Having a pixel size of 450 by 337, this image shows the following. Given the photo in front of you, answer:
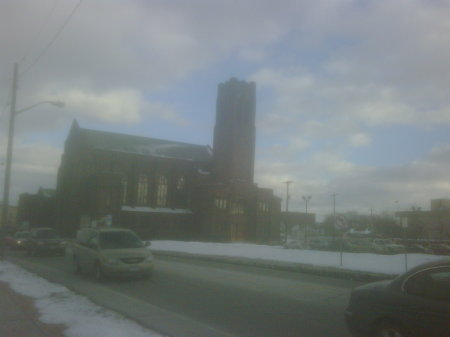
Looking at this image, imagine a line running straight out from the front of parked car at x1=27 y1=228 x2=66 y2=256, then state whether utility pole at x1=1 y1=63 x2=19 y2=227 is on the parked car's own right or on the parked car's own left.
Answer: on the parked car's own right

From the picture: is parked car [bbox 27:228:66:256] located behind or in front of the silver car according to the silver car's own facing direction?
behind

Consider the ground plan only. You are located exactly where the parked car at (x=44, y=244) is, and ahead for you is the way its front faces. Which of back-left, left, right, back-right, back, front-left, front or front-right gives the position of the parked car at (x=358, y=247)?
front-left

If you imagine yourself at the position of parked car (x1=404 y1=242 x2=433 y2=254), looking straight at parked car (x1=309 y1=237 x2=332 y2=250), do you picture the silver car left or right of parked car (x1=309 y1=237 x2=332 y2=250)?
left

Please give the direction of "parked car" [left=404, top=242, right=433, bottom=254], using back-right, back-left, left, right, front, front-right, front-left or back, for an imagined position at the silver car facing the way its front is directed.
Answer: left

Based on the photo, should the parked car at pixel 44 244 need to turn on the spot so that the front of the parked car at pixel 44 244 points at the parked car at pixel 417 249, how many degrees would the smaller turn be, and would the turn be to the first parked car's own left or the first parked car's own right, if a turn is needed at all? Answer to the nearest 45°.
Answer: approximately 45° to the first parked car's own left

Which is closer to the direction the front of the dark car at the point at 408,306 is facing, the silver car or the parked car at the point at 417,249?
the parked car

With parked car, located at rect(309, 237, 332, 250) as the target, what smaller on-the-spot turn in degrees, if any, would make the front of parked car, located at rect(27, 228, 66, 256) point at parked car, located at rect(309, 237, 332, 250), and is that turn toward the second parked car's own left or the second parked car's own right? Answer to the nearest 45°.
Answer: approximately 45° to the second parked car's own left
